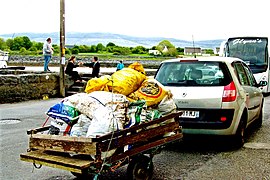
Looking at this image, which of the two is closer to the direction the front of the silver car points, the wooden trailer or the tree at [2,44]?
the tree

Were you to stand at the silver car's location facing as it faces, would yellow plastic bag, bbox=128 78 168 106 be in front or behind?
behind

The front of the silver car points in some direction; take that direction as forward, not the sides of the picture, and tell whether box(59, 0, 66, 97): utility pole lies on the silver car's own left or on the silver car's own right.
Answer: on the silver car's own left

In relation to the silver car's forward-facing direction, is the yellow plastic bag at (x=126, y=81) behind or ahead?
behind

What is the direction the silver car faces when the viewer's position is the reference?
facing away from the viewer and to the right of the viewer

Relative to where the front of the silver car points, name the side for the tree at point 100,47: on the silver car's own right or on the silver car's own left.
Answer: on the silver car's own left

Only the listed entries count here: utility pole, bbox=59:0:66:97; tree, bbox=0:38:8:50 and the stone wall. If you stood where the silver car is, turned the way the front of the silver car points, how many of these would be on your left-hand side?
3

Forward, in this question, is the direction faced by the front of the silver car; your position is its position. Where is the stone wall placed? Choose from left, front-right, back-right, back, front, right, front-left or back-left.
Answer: left

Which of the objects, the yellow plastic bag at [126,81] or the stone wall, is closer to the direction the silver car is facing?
the stone wall

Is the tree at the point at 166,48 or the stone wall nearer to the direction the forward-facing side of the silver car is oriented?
the tree

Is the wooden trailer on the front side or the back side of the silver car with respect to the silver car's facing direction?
on the back side

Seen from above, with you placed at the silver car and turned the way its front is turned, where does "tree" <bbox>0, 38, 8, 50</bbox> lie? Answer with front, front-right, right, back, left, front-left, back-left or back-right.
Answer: left
